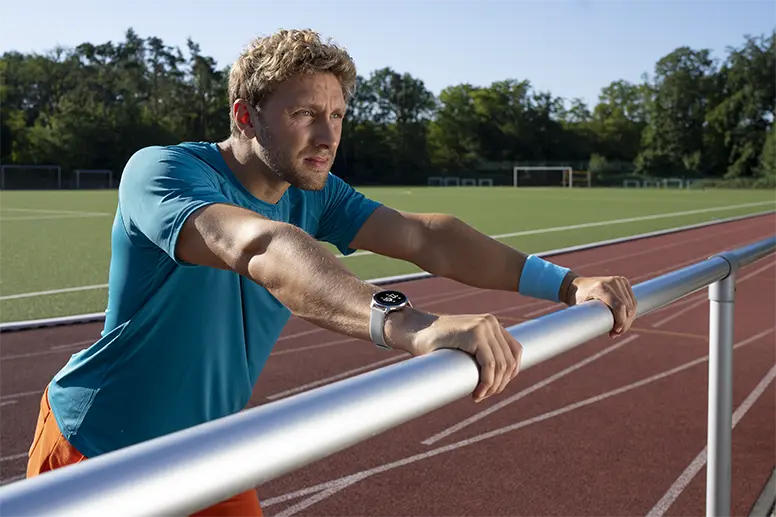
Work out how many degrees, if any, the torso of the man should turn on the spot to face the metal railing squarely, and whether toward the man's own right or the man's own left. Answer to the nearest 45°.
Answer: approximately 45° to the man's own right

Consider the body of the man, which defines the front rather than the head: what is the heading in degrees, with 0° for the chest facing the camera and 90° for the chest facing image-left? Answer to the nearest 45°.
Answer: approximately 315°

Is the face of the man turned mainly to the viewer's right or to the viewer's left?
to the viewer's right
